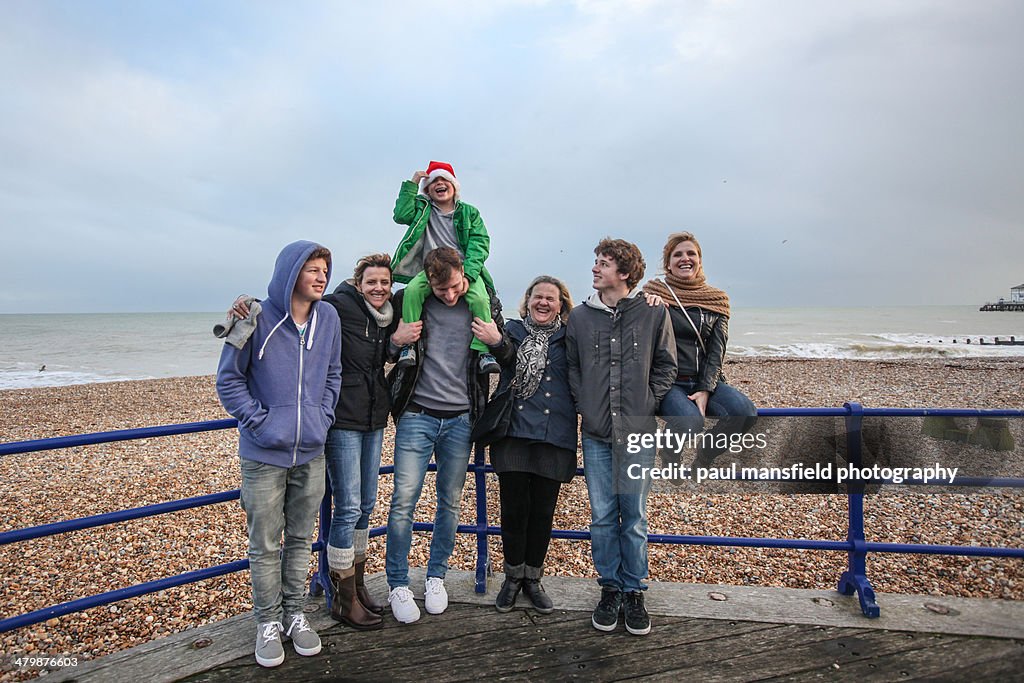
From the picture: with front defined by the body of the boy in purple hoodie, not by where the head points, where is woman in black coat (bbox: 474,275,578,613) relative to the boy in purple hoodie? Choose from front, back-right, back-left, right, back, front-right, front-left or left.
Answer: front-left

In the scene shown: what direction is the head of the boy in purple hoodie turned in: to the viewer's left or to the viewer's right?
to the viewer's right

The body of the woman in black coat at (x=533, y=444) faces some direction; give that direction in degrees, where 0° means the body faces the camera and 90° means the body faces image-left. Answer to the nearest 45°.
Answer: approximately 0°

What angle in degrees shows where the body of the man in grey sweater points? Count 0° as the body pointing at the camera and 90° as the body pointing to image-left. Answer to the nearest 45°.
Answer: approximately 0°

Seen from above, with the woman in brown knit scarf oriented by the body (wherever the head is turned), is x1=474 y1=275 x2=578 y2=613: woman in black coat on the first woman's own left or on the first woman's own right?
on the first woman's own right

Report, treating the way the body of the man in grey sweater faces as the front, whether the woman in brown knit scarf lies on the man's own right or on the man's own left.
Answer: on the man's own left

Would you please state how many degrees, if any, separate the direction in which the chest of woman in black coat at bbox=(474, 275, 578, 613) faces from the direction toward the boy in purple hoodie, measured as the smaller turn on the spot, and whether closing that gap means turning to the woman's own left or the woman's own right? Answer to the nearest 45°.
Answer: approximately 90° to the woman's own right
